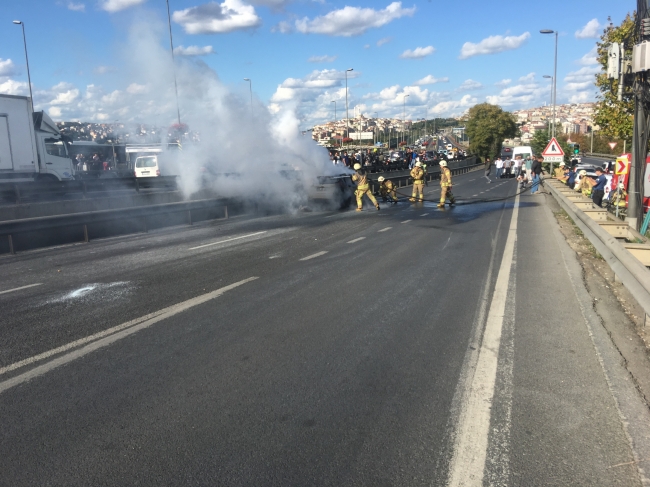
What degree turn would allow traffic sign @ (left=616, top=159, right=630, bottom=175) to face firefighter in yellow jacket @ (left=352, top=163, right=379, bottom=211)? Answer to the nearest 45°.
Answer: approximately 90° to its right

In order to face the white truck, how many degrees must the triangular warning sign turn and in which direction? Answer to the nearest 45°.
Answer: approximately 45° to its right

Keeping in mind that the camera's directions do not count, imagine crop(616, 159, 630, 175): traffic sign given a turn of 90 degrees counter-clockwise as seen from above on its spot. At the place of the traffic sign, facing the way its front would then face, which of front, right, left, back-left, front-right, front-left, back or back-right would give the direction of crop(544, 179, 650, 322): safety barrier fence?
right

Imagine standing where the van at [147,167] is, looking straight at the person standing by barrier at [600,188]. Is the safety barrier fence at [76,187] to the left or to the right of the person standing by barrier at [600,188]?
right

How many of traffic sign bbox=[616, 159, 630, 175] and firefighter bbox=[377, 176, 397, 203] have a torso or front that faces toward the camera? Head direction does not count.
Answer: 1

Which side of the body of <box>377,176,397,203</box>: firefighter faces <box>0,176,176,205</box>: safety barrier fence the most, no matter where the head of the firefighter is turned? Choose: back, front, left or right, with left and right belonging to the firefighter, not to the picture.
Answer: front

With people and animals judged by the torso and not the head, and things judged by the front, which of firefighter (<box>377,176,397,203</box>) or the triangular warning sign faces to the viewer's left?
the firefighter

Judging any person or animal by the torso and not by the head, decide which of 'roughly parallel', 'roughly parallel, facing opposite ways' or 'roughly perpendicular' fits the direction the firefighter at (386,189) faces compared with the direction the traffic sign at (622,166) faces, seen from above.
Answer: roughly perpendicular

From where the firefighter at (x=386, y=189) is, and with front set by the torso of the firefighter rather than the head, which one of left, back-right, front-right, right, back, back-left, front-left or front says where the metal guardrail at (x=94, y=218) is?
front-left

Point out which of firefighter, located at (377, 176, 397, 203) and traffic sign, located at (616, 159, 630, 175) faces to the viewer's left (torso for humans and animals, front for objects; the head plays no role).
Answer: the firefighter

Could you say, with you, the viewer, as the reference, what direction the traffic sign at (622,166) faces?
facing the viewer

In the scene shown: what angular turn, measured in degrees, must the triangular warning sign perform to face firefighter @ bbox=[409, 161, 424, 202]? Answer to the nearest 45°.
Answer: approximately 45° to its right

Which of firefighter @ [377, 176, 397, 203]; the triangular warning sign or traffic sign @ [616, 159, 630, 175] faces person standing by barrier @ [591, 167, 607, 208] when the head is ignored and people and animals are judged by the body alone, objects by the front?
the triangular warning sign

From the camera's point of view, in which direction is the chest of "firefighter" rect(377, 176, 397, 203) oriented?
to the viewer's left

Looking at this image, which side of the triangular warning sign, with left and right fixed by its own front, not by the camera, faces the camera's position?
front

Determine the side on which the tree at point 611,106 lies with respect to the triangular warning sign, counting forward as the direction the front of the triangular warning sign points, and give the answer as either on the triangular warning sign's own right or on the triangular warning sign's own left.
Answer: on the triangular warning sign's own left

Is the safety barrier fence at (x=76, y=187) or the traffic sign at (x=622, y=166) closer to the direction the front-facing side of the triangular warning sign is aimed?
the traffic sign

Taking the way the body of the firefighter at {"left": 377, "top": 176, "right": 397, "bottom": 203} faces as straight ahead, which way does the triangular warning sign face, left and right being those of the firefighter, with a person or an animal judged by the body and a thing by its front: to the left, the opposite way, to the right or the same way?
to the left

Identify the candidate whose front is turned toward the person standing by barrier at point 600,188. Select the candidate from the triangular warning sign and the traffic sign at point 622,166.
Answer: the triangular warning sign
